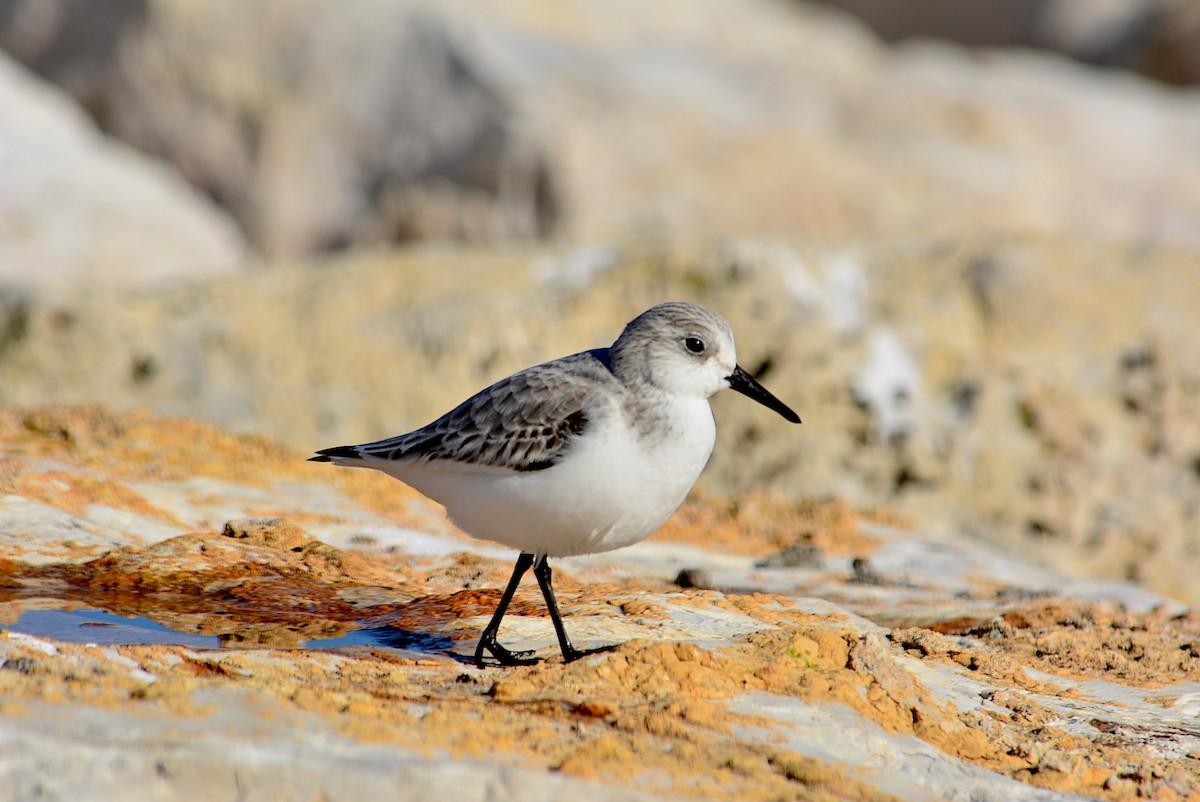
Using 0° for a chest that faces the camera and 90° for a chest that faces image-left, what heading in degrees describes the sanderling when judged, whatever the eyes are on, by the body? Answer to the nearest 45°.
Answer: approximately 270°
